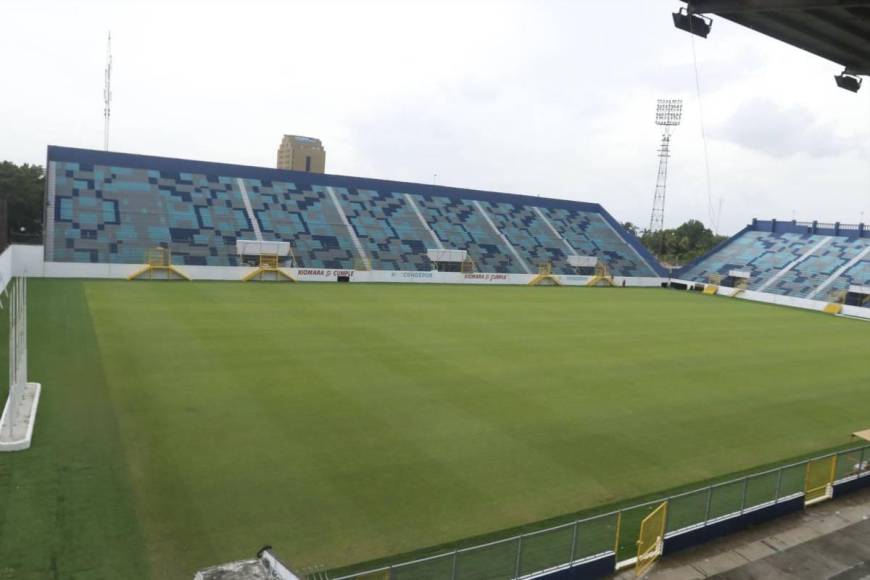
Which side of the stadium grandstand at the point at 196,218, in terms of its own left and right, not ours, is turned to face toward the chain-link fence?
front

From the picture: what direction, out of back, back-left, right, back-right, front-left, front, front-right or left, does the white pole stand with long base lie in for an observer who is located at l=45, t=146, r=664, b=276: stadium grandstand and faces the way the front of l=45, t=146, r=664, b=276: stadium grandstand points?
front-right

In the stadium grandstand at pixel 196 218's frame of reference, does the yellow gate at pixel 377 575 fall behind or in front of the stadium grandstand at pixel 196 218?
in front

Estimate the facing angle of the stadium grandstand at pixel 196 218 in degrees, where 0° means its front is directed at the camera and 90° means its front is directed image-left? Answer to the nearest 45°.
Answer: approximately 315°

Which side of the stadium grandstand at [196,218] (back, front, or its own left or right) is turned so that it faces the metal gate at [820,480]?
front

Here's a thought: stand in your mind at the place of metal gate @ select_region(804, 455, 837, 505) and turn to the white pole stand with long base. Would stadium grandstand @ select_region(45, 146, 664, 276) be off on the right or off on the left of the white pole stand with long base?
right

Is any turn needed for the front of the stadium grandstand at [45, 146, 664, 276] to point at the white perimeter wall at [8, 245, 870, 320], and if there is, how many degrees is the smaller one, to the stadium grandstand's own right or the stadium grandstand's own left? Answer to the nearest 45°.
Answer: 0° — it already faces it
